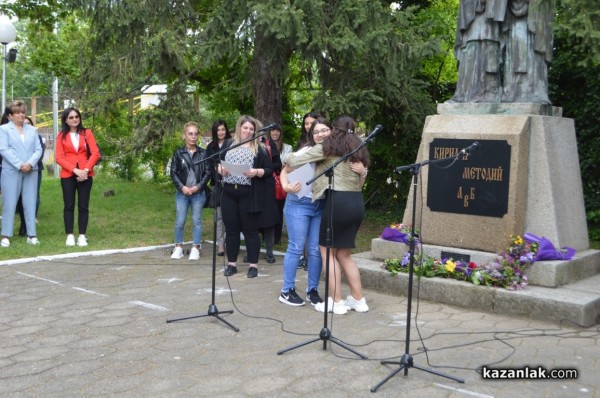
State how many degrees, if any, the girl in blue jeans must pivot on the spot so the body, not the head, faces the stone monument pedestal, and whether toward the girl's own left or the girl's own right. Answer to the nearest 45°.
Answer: approximately 45° to the girl's own left

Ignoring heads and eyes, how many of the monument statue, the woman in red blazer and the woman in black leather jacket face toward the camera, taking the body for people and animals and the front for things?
3

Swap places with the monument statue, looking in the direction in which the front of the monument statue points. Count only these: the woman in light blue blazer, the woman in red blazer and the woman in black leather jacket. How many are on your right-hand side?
3

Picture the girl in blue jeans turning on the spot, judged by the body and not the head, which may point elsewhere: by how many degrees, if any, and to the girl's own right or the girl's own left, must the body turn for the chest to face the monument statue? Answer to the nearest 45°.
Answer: approximately 90° to the girl's own left

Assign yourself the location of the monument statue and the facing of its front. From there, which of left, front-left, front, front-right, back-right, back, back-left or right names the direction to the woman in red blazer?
right

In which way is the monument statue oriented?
toward the camera

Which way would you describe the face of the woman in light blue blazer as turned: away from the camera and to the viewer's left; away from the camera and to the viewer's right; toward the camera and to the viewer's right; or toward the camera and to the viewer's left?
toward the camera and to the viewer's right

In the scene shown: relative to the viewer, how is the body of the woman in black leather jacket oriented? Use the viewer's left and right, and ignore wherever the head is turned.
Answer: facing the viewer

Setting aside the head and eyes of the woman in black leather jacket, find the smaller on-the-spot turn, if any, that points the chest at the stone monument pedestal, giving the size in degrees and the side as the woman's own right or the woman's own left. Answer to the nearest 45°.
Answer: approximately 45° to the woman's own left
